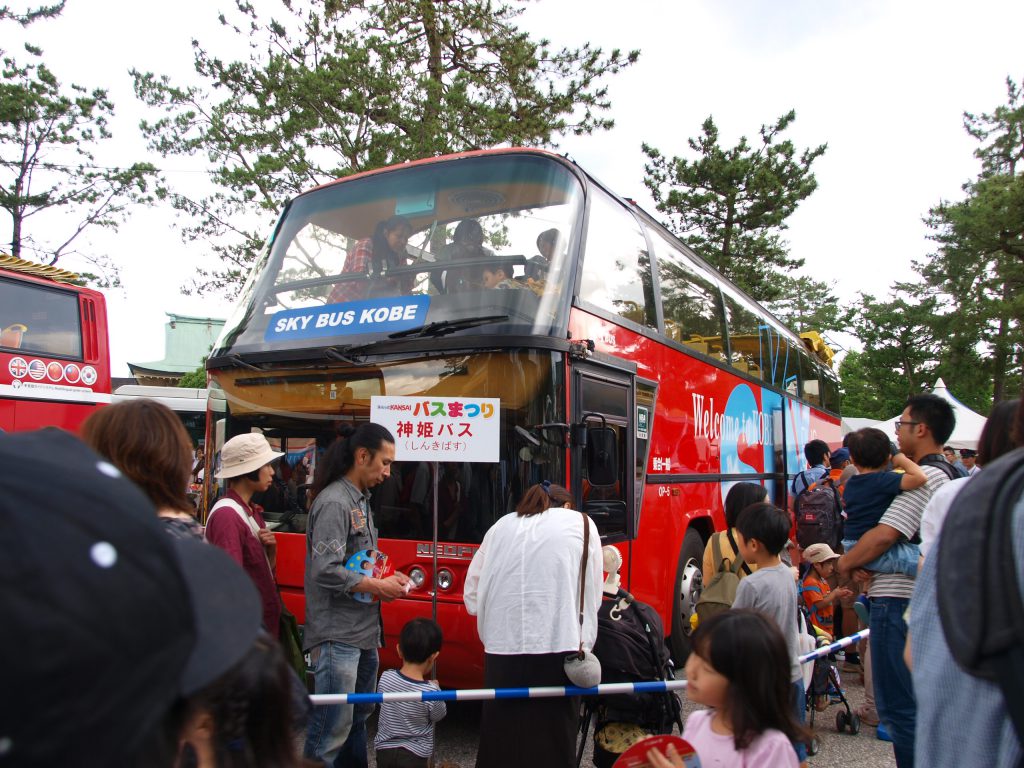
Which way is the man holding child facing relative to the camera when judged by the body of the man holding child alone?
to the viewer's left

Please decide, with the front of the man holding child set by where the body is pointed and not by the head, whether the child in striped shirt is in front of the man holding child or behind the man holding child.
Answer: in front

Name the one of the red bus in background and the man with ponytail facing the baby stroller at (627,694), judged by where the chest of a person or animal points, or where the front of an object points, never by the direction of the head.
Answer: the man with ponytail

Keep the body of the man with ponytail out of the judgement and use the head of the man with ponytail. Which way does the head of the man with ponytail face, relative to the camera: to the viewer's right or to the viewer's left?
to the viewer's right

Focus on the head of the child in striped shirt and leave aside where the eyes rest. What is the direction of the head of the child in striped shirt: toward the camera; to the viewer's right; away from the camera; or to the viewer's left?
away from the camera

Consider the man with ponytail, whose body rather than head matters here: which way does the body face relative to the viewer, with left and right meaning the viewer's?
facing to the right of the viewer

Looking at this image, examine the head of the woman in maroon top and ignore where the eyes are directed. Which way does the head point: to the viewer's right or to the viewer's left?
to the viewer's right

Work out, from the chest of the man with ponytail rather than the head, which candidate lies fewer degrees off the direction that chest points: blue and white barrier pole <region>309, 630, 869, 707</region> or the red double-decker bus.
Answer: the blue and white barrier pole

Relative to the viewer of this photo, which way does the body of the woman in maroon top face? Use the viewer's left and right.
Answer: facing to the right of the viewer

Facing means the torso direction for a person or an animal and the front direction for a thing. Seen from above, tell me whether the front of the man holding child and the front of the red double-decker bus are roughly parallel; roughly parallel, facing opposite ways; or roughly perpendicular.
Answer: roughly perpendicular
